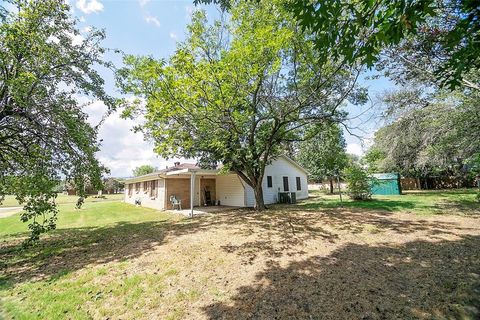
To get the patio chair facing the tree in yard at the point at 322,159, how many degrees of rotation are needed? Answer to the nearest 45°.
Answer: approximately 45° to its left

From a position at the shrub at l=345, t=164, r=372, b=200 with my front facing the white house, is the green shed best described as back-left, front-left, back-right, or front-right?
back-right

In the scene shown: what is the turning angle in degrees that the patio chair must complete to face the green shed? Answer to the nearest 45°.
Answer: approximately 45° to its left

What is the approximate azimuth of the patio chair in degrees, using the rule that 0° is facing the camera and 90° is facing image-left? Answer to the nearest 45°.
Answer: approximately 315°
